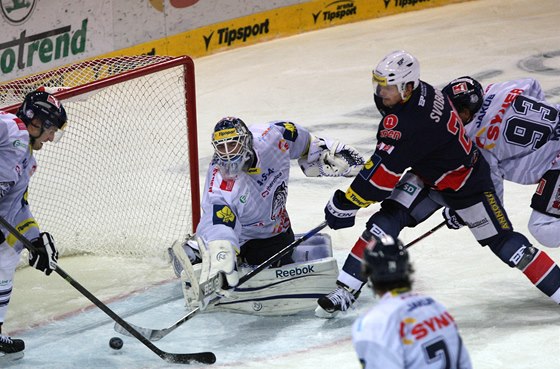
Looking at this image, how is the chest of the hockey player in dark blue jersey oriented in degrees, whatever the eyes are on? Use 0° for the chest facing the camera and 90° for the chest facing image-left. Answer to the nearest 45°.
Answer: approximately 90°

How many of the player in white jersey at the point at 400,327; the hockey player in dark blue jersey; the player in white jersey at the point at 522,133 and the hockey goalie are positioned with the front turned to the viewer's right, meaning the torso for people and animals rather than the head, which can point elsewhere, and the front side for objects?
0

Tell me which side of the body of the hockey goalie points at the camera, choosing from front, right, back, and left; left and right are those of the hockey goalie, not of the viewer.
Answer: front

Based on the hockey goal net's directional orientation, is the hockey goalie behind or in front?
in front

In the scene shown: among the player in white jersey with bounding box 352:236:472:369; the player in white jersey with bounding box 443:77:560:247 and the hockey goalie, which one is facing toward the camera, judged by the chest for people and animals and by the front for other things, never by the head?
the hockey goalie

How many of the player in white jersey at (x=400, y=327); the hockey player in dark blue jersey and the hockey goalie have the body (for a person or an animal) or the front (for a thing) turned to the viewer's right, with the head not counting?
0

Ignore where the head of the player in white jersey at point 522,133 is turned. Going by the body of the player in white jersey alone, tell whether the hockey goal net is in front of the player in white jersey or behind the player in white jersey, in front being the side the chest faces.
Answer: in front

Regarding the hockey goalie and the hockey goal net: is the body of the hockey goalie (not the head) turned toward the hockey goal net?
no

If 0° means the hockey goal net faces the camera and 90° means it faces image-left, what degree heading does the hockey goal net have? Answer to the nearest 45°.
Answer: approximately 315°

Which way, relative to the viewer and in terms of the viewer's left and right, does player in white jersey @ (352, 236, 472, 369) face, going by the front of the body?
facing away from the viewer and to the left of the viewer

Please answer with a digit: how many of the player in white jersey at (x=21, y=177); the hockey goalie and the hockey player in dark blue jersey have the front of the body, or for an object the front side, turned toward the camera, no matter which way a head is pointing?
1

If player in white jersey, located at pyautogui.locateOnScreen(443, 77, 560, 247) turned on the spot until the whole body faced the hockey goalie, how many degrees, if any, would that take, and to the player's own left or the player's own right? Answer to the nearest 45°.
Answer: approximately 45° to the player's own left

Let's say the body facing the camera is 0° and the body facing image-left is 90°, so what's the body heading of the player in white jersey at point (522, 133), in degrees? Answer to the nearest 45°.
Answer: approximately 135°

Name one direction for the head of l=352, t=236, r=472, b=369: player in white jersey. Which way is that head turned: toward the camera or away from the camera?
away from the camera

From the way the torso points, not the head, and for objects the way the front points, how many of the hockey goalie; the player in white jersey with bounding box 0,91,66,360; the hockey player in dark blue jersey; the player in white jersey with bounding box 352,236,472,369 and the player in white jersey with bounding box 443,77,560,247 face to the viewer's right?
1

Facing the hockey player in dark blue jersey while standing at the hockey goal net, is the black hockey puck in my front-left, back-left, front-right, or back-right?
front-right

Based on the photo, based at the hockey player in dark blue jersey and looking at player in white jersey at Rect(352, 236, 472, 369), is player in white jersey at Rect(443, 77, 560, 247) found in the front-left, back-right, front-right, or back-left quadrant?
back-left

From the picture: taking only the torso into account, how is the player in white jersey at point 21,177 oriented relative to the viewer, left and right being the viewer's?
facing to the right of the viewer

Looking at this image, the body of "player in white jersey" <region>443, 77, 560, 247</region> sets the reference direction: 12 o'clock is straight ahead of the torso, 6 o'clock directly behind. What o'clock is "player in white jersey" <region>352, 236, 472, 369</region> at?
"player in white jersey" <region>352, 236, 472, 369</region> is roughly at 8 o'clock from "player in white jersey" <region>443, 77, 560, 247</region>.
